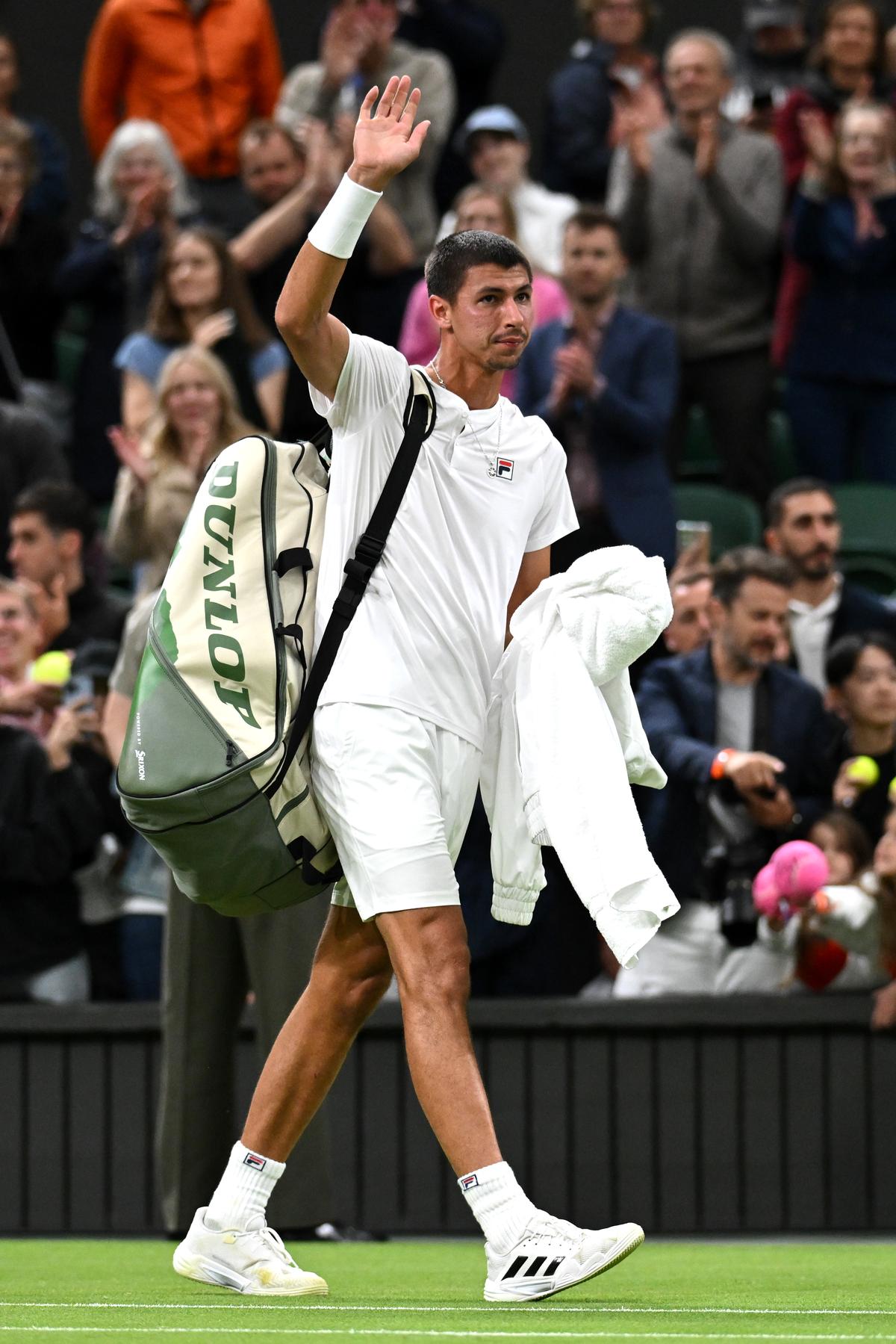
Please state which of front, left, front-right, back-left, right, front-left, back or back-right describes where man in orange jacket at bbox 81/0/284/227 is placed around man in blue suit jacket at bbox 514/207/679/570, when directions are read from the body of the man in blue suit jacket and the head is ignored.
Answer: right

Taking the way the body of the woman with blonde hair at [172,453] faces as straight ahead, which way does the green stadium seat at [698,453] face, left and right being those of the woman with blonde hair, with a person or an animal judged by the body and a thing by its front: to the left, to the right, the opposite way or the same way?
the same way

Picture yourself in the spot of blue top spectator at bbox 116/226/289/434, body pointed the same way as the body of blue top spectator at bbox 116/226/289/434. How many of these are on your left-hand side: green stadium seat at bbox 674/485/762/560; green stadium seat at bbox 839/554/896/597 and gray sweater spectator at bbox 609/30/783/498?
3

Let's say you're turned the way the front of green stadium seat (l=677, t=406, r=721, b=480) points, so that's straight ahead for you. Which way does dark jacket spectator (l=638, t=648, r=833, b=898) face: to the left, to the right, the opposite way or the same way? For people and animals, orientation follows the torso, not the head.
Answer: the same way

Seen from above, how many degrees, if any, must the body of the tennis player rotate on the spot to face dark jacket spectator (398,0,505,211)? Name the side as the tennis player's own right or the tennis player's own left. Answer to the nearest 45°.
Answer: approximately 135° to the tennis player's own left

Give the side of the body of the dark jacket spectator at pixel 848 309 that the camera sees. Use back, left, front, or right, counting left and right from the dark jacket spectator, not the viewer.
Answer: front

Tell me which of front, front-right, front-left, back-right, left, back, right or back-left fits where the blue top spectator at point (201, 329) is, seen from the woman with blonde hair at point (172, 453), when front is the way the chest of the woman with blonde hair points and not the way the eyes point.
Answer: back

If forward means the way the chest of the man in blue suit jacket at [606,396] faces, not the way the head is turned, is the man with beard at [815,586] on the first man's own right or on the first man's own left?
on the first man's own left

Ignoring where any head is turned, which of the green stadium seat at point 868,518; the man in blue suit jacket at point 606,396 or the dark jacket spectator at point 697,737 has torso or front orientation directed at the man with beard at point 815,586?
the green stadium seat

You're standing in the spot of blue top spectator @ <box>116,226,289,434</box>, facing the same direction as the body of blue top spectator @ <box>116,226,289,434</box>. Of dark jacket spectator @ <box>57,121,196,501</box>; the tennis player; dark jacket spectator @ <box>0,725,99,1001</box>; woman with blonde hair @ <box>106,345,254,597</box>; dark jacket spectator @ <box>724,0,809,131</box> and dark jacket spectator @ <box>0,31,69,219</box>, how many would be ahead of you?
3

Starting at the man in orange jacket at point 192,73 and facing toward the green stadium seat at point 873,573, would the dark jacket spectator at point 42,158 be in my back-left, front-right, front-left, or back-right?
back-right

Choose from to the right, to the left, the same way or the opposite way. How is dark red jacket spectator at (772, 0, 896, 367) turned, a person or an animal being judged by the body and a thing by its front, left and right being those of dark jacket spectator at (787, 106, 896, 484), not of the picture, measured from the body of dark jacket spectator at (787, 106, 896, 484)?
the same way

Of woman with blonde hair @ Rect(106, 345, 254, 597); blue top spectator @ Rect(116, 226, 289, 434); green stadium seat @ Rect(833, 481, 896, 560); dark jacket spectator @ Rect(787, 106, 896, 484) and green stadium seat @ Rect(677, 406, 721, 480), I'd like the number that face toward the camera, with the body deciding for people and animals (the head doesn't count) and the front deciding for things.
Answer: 5

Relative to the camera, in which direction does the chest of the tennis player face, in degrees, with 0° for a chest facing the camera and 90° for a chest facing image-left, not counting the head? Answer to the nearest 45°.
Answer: approximately 315°

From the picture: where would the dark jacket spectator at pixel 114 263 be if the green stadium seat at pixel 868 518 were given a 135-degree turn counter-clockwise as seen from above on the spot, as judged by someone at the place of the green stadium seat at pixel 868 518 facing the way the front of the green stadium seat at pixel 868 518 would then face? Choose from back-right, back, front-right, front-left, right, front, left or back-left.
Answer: back-left

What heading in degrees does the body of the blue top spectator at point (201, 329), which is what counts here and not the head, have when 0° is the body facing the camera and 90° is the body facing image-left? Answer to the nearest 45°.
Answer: approximately 0°

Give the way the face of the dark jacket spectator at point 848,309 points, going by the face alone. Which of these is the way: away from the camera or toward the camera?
toward the camera

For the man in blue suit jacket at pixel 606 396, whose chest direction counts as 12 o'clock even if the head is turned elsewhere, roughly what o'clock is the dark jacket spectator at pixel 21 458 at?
The dark jacket spectator is roughly at 2 o'clock from the man in blue suit jacket.

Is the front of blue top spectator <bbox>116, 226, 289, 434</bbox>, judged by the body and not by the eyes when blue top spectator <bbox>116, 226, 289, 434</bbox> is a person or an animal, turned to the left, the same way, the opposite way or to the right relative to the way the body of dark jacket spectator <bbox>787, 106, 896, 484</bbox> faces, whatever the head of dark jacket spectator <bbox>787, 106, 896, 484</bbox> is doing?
the same way

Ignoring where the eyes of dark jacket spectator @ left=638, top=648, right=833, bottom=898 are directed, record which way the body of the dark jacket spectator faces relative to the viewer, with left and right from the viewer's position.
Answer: facing the viewer
